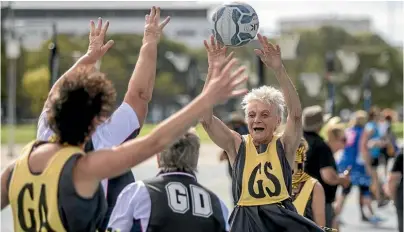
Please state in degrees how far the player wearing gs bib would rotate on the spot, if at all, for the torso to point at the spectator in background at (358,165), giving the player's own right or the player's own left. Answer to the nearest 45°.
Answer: approximately 180°

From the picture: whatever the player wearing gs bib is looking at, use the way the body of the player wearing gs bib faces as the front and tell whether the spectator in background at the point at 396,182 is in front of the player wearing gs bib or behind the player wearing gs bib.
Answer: behind

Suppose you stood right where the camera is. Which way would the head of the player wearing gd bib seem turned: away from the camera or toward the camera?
away from the camera

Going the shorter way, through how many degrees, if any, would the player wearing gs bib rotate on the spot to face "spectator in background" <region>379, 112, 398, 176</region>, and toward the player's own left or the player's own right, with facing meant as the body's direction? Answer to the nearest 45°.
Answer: approximately 180°

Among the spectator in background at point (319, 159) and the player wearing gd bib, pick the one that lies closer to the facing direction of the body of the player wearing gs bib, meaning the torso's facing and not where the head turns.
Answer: the player wearing gd bib

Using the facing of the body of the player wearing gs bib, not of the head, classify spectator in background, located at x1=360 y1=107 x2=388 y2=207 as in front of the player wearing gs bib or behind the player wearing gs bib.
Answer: behind

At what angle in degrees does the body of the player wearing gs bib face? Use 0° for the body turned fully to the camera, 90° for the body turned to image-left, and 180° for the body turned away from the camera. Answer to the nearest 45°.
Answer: approximately 0°
